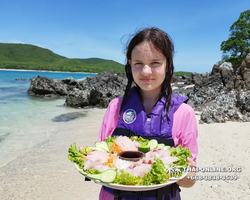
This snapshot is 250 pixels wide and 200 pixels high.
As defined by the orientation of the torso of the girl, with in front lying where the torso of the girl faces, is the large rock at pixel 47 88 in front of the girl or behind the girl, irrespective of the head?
behind

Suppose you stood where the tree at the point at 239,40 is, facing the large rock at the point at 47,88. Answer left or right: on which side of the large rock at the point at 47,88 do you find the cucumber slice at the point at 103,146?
left

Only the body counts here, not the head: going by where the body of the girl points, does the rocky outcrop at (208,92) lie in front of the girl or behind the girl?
behind

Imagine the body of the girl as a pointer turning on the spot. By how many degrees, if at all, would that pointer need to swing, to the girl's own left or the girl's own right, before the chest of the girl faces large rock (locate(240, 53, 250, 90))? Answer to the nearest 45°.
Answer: approximately 135° to the girl's own left

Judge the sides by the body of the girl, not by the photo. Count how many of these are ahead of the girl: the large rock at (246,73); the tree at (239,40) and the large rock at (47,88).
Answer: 0

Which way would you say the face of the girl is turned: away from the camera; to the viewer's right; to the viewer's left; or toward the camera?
toward the camera

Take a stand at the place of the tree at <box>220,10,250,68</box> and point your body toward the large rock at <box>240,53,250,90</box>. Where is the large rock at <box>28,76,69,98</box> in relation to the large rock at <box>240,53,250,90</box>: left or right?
right

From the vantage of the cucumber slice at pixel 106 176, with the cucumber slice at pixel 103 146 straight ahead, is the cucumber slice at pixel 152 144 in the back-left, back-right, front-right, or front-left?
front-right

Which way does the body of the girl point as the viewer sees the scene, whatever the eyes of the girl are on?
toward the camera

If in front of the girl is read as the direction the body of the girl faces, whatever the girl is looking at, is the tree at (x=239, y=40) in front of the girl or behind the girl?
behind
